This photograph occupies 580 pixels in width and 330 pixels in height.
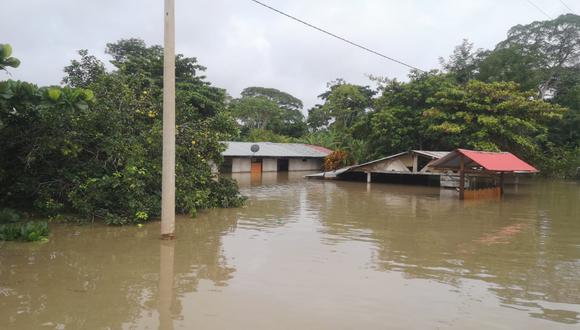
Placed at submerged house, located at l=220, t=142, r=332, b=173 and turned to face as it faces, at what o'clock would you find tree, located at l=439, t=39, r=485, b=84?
The tree is roughly at 9 o'clock from the submerged house.

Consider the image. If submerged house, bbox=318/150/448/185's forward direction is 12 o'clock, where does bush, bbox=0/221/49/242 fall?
The bush is roughly at 1 o'clock from the submerged house.

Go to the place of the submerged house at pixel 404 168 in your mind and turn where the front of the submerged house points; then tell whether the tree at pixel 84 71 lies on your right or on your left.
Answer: on your right

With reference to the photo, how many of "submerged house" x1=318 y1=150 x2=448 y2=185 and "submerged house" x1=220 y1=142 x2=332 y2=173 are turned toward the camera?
2

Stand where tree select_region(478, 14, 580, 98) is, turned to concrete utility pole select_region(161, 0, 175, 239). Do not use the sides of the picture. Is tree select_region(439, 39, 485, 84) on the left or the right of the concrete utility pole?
right

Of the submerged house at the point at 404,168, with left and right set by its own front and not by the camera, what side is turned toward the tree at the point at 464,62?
back

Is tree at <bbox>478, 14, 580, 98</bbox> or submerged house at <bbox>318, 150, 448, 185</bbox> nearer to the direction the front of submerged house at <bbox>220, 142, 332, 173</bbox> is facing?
the submerged house

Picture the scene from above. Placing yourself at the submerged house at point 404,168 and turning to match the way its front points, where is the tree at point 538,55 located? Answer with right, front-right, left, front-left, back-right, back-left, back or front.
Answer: back-left

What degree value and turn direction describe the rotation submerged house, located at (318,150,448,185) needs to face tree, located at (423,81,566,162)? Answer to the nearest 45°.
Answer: approximately 90° to its left

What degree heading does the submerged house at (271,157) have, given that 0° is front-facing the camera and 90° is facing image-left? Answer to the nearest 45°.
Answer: approximately 0°

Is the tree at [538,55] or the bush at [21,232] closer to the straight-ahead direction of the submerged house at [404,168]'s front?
the bush
